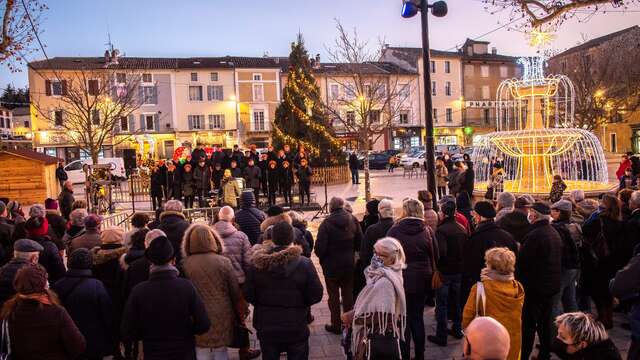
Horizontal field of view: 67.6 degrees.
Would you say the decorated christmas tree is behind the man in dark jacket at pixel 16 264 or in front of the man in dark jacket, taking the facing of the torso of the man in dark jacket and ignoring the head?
in front

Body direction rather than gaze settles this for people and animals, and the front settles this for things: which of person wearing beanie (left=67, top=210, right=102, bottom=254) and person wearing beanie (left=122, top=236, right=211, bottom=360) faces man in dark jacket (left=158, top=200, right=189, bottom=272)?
person wearing beanie (left=122, top=236, right=211, bottom=360)

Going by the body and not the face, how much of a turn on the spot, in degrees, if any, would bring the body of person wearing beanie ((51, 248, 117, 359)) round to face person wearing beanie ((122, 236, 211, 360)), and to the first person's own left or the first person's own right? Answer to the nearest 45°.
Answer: approximately 135° to the first person's own right

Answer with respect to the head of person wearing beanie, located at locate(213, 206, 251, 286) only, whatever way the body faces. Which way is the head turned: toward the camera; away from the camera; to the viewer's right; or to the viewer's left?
away from the camera

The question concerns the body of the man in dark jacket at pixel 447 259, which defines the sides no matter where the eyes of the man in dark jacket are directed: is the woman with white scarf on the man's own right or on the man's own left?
on the man's own left

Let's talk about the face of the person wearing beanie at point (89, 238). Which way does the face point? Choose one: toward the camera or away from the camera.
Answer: away from the camera

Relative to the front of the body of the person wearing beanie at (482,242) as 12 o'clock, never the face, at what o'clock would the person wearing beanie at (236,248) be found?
the person wearing beanie at (236,248) is roughly at 10 o'clock from the person wearing beanie at (482,242).

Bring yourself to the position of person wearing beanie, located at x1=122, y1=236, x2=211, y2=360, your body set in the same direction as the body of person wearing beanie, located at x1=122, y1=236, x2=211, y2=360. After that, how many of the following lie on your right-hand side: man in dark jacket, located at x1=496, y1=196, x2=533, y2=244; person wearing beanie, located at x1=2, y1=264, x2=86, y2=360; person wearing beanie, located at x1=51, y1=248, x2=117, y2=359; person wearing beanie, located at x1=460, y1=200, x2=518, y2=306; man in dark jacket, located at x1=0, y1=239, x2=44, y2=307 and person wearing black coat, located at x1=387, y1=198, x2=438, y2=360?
3

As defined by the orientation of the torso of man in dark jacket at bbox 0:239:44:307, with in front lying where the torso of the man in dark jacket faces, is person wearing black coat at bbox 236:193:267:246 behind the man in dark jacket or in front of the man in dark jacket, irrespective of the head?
in front

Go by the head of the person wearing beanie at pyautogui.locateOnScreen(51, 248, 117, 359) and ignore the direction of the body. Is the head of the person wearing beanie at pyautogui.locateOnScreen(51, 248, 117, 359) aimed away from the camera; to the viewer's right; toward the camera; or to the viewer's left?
away from the camera

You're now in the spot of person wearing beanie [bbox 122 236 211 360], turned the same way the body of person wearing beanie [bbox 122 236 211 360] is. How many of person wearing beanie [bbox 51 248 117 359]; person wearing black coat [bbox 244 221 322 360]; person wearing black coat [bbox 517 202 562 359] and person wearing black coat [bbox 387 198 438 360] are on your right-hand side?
3

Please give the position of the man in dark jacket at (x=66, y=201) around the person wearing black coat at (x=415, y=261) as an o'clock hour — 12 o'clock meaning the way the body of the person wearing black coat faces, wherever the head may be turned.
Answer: The man in dark jacket is roughly at 10 o'clock from the person wearing black coat.

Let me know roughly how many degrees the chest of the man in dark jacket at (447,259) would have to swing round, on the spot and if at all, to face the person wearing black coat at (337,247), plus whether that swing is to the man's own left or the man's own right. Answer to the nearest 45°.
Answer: approximately 45° to the man's own left

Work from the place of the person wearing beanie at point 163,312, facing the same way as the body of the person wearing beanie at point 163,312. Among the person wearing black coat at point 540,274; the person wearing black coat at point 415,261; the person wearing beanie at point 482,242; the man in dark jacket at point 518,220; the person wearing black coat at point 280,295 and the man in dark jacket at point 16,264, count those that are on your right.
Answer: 5

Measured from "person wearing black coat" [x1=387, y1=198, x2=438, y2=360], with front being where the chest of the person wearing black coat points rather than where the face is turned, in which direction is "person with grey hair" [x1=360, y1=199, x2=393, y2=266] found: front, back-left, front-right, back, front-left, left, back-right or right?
front-left

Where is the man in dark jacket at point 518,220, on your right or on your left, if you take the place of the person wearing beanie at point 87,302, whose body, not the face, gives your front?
on your right

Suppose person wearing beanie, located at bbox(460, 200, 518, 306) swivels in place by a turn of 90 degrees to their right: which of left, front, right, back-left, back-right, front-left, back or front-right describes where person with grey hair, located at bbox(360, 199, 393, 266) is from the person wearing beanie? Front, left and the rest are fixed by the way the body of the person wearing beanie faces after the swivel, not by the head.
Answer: back-left

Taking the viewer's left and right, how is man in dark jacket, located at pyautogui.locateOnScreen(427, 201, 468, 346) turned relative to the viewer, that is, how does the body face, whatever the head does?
facing away from the viewer and to the left of the viewer
